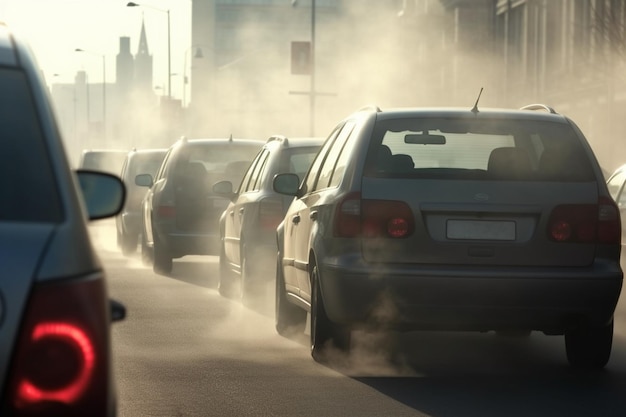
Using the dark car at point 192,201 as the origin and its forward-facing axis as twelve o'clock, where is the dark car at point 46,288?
the dark car at point 46,288 is roughly at 6 o'clock from the dark car at point 192,201.

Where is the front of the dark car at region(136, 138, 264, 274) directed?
away from the camera

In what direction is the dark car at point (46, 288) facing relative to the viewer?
away from the camera

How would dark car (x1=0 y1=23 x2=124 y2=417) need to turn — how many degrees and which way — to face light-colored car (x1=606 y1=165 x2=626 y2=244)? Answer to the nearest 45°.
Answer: approximately 45° to its right

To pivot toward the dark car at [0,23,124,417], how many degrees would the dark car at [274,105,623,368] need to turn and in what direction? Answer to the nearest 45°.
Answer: approximately 180°

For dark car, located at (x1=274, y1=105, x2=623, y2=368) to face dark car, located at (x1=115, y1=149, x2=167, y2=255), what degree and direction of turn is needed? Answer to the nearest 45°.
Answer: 0° — it already faces it

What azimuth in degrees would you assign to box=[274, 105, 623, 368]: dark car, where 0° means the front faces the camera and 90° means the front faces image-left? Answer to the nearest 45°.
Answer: approximately 180°

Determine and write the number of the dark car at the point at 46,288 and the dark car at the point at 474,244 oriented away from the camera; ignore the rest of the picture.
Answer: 2
